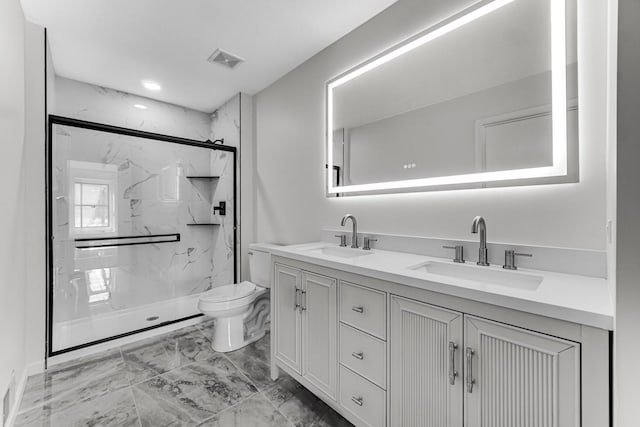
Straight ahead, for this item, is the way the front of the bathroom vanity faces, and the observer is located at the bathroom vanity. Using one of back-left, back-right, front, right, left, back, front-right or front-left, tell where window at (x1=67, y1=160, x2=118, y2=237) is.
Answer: front-right

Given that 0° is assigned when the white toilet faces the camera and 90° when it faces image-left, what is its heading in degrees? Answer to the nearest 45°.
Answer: approximately 45°

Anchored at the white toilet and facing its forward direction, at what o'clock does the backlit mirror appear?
The backlit mirror is roughly at 9 o'clock from the white toilet.

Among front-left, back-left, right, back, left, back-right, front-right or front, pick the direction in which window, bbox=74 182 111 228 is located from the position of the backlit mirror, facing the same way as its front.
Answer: front-right

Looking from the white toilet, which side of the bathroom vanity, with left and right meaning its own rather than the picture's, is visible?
right

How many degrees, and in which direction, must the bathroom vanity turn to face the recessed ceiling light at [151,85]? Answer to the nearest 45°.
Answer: approximately 45° to its right

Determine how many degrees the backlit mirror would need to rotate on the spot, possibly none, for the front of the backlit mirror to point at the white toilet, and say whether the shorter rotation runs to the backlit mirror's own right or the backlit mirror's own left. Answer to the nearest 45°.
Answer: approximately 45° to the backlit mirror's own right

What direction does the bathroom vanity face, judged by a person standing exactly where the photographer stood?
facing the viewer and to the left of the viewer

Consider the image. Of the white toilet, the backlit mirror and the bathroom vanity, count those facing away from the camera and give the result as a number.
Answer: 0

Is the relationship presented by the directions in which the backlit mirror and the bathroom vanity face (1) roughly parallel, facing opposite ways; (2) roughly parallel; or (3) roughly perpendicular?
roughly parallel
